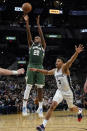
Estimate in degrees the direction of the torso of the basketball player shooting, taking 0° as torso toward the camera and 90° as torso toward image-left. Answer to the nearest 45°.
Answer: approximately 0°
